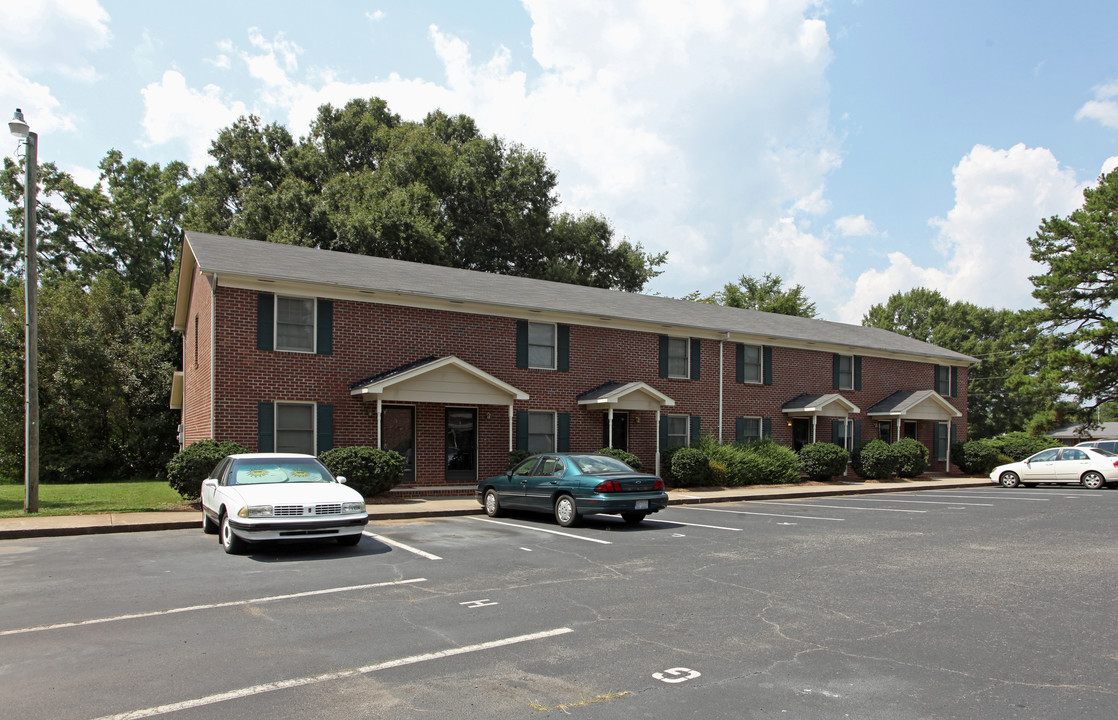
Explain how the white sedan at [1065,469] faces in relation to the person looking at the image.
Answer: facing to the left of the viewer

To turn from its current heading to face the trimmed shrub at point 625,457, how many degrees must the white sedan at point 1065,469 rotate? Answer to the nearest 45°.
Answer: approximately 45° to its left

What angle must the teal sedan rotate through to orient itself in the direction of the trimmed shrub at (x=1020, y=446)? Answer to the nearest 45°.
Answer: approximately 90° to its right

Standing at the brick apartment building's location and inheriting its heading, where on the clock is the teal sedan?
The teal sedan is roughly at 1 o'clock from the brick apartment building.

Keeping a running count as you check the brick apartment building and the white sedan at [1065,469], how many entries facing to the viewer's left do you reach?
1

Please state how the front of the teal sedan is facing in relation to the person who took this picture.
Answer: facing away from the viewer and to the left of the viewer

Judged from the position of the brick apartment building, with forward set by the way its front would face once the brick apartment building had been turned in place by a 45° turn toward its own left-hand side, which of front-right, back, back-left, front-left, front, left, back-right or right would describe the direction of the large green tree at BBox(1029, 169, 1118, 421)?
front-left

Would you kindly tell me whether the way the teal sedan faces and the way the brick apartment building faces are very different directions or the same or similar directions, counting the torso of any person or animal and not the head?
very different directions

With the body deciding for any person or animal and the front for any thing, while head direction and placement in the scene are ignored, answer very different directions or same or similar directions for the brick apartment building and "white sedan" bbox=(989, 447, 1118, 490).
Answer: very different directions

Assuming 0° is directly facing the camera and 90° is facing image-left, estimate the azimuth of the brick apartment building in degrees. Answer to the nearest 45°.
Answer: approximately 315°
